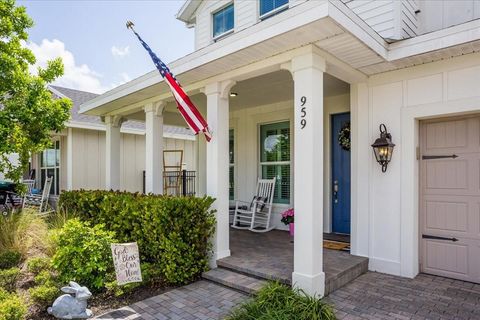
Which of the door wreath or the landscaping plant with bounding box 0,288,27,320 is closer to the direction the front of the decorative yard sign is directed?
the landscaping plant

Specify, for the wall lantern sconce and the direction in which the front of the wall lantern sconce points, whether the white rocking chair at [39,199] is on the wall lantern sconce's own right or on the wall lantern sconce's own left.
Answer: on the wall lantern sconce's own right

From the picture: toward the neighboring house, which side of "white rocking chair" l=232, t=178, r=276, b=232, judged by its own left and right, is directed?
right

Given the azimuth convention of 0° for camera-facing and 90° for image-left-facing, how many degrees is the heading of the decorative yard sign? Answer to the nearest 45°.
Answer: approximately 0°

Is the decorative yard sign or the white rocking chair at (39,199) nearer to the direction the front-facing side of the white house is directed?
the decorative yard sign

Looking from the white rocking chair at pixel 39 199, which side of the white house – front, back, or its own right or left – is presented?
right

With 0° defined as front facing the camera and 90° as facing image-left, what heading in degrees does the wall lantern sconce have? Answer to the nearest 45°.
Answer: approximately 45°

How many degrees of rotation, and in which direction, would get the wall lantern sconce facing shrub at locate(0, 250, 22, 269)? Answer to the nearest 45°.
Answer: approximately 45° to its right

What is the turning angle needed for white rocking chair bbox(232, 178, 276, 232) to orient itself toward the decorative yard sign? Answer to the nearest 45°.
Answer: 0° — it already faces it

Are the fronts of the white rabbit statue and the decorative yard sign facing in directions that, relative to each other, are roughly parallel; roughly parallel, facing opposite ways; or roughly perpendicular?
roughly perpendicular
